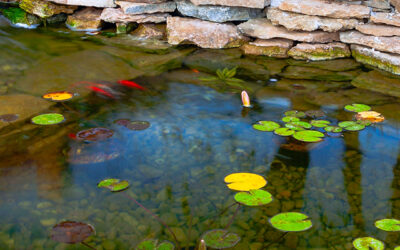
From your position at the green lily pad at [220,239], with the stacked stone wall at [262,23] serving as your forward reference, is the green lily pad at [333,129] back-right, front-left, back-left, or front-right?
front-right

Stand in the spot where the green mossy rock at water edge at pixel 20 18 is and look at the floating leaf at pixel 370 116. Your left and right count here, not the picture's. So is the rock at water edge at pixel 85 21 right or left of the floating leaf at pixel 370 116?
left
